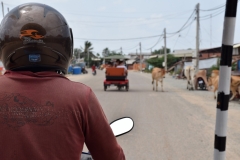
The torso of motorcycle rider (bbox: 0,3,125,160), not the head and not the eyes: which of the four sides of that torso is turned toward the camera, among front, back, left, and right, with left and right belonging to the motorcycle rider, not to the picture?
back

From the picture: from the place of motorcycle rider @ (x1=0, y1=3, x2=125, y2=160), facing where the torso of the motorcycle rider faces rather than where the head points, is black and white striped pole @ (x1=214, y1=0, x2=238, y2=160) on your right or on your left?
on your right

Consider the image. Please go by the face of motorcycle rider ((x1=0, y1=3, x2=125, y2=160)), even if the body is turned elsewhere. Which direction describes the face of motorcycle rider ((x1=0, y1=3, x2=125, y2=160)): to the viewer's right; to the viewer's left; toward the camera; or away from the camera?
away from the camera
